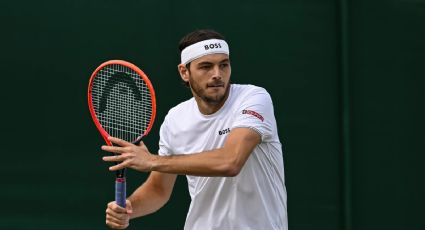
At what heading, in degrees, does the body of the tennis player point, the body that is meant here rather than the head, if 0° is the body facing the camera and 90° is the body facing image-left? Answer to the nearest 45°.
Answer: approximately 45°
